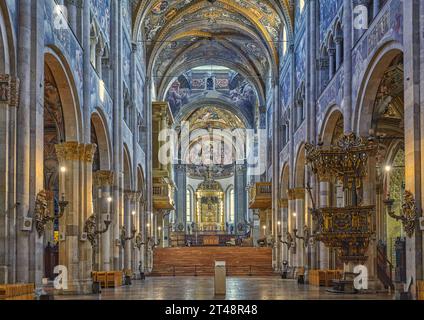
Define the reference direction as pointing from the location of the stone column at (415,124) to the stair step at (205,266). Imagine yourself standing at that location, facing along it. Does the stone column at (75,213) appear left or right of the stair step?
left

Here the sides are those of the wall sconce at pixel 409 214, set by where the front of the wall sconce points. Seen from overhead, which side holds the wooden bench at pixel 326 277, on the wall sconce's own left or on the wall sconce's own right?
on the wall sconce's own right

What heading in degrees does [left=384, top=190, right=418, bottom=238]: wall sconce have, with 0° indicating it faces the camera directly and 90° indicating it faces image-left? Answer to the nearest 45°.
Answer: approximately 90°

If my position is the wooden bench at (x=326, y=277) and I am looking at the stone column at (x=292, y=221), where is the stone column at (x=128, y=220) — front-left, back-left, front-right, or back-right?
front-left

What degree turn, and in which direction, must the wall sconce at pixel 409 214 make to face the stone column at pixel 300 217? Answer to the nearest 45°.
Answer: approximately 90° to its right

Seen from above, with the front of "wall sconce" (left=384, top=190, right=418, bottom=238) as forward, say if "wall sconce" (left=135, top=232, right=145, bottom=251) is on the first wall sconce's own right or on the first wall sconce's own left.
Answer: on the first wall sconce's own right

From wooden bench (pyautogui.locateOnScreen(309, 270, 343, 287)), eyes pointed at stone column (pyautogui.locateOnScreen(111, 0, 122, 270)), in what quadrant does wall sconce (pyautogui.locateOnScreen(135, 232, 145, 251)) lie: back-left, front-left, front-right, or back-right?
front-right

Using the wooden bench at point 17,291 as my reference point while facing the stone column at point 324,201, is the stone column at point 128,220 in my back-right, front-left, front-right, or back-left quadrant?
front-left

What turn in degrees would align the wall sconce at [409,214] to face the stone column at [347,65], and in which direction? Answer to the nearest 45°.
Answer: approximately 90° to its right

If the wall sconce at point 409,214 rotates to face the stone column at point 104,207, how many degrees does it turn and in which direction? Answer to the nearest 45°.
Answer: approximately 45° to its right
